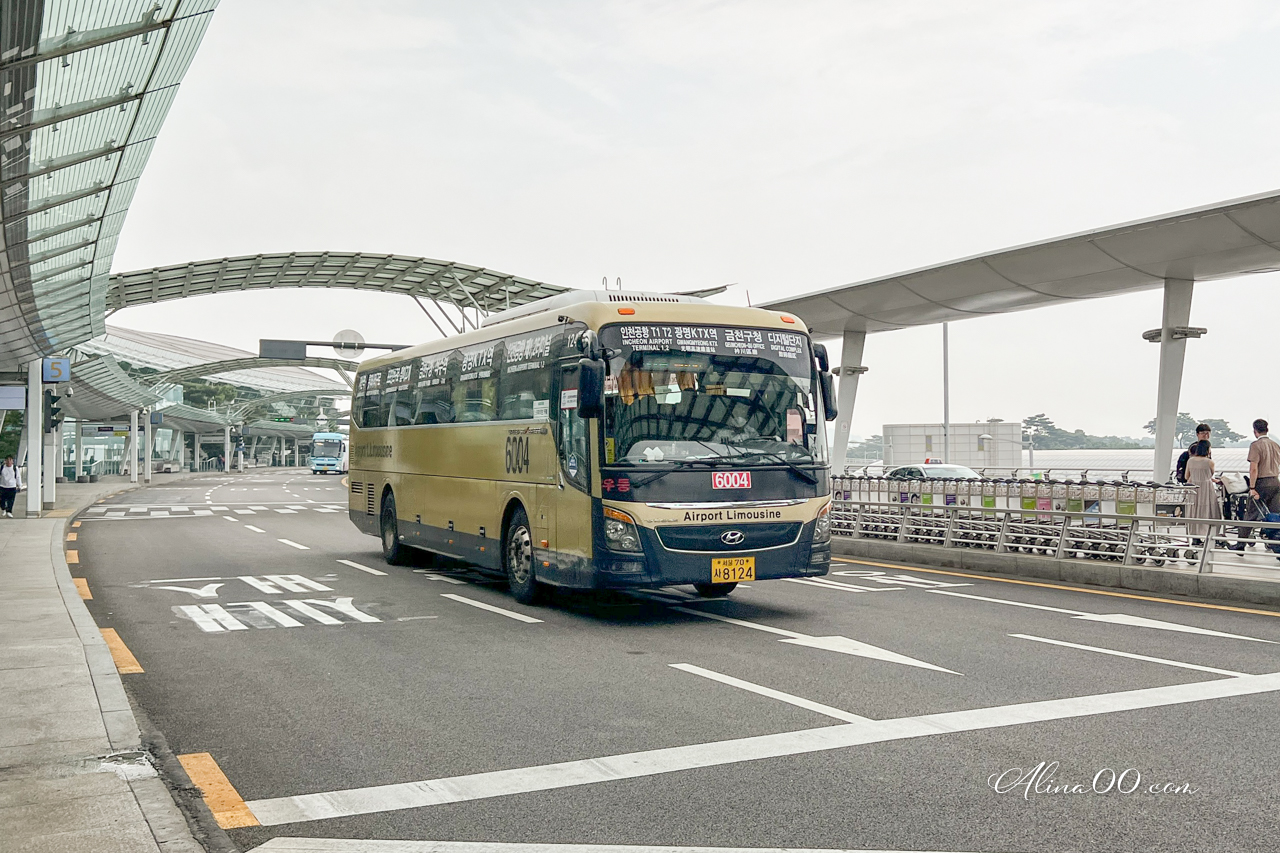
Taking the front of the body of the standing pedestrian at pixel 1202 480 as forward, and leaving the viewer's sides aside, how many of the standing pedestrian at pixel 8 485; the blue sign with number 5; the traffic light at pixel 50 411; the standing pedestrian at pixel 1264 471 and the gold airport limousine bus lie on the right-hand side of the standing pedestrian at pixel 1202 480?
1

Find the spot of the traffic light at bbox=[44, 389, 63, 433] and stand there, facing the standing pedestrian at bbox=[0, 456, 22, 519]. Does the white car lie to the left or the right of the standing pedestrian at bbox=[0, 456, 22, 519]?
left

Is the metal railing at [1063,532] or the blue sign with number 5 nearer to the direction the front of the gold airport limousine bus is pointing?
the metal railing

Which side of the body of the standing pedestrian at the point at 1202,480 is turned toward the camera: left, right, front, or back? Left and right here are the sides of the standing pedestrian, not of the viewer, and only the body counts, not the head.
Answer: back

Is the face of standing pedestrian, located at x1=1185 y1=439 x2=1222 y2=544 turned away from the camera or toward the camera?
away from the camera

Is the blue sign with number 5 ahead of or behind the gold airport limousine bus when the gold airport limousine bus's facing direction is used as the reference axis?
behind

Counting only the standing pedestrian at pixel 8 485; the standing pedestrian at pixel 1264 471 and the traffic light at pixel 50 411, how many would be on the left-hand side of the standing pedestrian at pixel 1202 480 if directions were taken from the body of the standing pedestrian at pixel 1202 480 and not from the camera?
2

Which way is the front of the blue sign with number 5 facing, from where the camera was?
facing the viewer

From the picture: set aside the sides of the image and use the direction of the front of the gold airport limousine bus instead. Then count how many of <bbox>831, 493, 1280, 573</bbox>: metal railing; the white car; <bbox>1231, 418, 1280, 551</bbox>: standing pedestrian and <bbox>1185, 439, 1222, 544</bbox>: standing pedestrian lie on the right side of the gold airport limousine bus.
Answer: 0

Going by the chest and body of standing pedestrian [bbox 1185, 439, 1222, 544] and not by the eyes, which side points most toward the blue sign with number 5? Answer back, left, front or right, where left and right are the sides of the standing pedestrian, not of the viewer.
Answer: left

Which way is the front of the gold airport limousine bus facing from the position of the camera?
facing the viewer and to the right of the viewer

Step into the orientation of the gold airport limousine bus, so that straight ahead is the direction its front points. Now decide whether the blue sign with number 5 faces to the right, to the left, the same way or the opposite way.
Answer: the same way

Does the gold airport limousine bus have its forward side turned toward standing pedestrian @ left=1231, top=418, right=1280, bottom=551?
no

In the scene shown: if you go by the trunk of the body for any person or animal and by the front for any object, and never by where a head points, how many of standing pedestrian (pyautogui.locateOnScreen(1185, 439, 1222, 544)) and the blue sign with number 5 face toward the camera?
1

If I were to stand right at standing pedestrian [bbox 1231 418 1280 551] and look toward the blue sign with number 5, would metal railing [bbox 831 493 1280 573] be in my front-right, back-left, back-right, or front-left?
front-left

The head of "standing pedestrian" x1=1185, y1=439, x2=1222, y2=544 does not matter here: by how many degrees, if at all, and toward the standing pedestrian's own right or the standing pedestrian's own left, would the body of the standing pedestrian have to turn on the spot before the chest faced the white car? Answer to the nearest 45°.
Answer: approximately 45° to the standing pedestrian's own left

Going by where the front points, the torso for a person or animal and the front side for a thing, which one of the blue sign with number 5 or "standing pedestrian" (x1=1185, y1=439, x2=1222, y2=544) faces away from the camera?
the standing pedestrian
